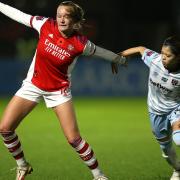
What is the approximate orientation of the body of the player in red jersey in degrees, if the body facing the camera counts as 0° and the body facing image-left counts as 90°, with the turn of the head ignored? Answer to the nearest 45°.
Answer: approximately 0°

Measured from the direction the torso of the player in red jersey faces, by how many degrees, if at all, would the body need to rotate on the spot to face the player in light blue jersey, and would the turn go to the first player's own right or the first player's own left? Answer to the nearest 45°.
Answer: approximately 90° to the first player's own left
